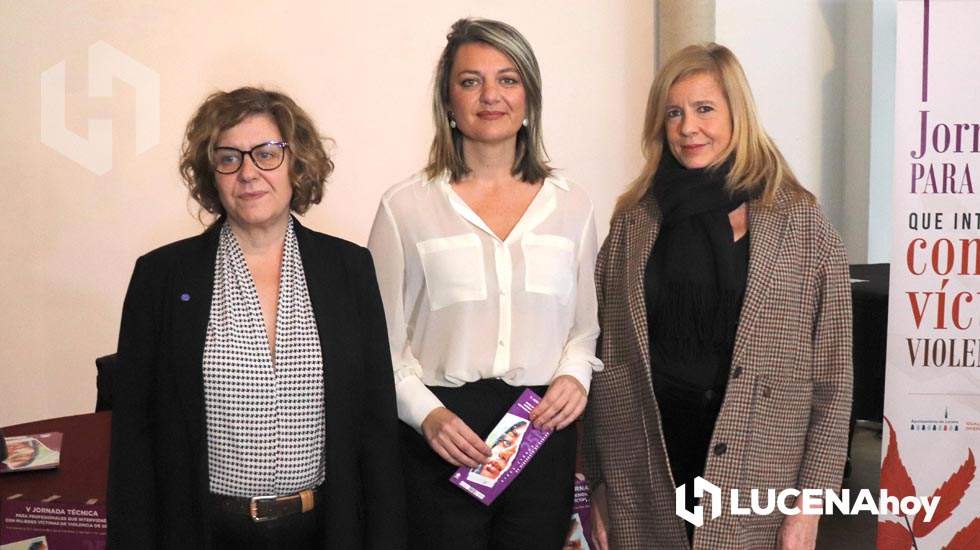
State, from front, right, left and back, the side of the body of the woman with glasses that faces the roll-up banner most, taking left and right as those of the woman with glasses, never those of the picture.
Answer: left

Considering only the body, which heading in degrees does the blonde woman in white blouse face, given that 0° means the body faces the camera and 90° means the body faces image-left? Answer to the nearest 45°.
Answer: approximately 0°

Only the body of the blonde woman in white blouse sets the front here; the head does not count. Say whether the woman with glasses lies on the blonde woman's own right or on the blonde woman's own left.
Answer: on the blonde woman's own right

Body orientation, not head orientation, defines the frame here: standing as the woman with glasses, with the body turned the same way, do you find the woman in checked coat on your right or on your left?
on your left

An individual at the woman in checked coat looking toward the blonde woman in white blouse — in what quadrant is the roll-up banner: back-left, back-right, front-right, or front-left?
back-right

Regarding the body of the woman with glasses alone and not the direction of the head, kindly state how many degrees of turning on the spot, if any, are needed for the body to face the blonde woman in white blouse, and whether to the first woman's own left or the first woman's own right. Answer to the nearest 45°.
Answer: approximately 90° to the first woman's own left

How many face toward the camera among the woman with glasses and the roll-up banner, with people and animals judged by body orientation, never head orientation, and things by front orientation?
2
